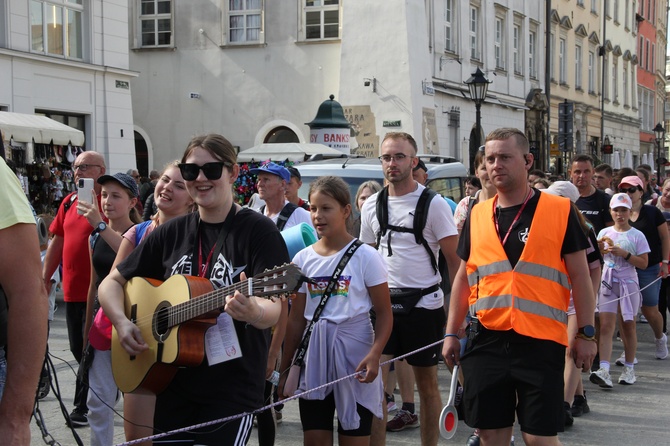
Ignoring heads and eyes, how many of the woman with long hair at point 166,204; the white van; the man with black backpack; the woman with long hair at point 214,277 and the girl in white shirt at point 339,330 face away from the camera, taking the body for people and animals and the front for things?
0

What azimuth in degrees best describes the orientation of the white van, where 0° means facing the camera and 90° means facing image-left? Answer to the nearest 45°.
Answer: approximately 45°

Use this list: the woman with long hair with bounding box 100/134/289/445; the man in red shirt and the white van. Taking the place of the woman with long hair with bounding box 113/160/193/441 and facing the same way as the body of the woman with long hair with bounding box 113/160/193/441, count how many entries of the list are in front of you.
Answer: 1

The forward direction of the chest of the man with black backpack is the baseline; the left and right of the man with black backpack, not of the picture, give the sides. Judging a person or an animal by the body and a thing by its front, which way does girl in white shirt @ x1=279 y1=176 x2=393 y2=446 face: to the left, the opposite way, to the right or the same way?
the same way

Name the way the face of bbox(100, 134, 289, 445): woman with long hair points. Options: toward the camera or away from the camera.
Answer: toward the camera

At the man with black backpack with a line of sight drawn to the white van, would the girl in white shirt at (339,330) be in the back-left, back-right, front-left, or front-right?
back-left

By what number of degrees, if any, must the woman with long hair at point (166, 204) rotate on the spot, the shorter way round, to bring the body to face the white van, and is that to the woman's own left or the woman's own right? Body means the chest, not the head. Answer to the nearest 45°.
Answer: approximately 135° to the woman's own left

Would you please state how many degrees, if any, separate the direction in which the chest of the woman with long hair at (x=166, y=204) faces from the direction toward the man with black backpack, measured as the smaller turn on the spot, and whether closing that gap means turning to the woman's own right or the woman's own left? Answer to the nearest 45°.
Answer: approximately 90° to the woman's own left

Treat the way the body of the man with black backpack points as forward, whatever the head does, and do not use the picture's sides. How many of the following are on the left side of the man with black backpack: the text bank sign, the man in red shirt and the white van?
0

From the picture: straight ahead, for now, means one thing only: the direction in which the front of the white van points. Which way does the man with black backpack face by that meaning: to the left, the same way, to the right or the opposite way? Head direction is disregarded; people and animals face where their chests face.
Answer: the same way

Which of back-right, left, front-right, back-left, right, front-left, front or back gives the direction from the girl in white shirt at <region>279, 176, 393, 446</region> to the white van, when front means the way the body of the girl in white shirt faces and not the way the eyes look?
back-right

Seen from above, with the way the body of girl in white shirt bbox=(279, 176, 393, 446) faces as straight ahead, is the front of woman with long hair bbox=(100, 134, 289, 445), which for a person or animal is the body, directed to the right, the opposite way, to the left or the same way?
the same way

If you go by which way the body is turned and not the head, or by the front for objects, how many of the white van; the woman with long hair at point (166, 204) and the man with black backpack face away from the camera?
0

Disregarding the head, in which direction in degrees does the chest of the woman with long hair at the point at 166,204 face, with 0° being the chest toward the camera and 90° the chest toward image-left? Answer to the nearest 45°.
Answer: approximately 0°

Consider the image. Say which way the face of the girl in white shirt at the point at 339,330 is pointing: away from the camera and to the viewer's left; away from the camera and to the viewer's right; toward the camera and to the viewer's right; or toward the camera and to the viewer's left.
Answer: toward the camera and to the viewer's left

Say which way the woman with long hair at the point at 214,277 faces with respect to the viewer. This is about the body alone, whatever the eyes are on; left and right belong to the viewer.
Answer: facing the viewer and to the left of the viewer
